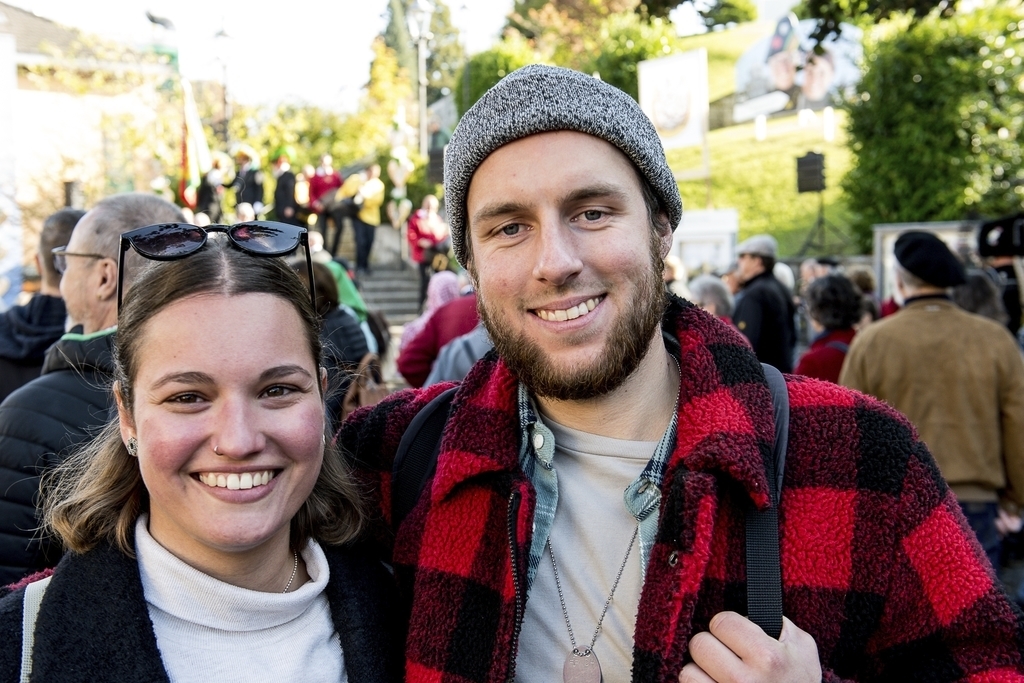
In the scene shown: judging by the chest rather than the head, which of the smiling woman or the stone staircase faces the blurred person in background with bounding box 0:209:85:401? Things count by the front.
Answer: the stone staircase

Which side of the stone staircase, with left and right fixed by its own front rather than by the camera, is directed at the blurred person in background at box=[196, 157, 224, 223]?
right

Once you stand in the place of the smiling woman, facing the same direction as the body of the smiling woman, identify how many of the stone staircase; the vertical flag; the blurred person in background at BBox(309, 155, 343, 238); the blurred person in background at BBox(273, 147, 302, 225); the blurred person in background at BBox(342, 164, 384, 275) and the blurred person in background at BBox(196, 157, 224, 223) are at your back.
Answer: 6

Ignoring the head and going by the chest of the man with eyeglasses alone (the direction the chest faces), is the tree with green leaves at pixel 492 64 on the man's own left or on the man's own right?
on the man's own right

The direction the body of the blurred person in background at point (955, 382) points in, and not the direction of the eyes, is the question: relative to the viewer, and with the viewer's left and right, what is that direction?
facing away from the viewer

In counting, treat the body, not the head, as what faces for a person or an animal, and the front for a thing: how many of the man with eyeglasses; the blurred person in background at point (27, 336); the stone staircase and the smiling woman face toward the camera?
2

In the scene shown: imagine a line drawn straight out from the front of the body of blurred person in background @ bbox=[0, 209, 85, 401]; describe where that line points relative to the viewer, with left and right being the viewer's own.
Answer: facing away from the viewer

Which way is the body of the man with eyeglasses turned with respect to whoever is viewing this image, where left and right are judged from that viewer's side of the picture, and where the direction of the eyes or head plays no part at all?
facing away from the viewer and to the left of the viewer

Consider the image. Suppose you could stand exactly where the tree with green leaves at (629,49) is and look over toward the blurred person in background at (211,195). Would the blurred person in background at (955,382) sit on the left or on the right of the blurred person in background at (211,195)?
left

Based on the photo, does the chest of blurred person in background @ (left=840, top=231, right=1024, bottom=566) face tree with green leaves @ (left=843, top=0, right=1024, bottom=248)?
yes

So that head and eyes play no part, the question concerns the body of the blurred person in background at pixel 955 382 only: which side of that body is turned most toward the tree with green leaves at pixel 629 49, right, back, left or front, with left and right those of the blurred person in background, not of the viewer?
front

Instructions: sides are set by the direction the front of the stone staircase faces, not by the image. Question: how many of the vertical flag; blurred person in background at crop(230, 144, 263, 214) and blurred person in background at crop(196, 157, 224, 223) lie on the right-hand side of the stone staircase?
3

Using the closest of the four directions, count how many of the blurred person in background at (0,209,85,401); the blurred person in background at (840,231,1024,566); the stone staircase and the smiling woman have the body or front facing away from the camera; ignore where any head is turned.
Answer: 2

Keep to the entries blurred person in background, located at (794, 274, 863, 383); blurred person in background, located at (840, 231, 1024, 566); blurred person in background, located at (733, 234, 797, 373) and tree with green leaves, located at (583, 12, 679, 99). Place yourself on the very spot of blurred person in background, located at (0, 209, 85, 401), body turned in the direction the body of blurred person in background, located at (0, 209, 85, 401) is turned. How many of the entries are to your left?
0

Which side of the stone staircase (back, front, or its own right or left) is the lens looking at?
front

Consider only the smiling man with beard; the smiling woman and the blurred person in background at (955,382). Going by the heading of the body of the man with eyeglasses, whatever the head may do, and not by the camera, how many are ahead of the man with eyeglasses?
0

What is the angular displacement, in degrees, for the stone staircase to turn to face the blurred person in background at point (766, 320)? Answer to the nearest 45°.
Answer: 0° — it already faces them

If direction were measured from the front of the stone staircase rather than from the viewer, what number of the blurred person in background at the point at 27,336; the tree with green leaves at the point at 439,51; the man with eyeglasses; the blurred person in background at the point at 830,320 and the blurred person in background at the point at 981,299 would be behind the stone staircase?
1

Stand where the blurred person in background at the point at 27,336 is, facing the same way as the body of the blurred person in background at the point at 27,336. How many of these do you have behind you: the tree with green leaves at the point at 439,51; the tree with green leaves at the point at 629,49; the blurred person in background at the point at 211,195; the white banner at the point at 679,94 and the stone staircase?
0

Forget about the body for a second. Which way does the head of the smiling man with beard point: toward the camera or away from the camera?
toward the camera

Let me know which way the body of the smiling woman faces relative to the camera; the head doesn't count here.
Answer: toward the camera

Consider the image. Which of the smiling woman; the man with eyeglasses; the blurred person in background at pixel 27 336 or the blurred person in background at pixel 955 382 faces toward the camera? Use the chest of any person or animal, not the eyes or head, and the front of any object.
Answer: the smiling woman

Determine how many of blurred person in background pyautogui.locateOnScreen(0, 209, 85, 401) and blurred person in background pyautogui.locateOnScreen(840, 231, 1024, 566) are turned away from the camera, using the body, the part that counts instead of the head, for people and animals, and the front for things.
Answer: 2

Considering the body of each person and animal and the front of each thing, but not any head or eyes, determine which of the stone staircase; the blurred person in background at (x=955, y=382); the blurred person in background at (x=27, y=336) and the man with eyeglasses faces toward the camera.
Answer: the stone staircase
